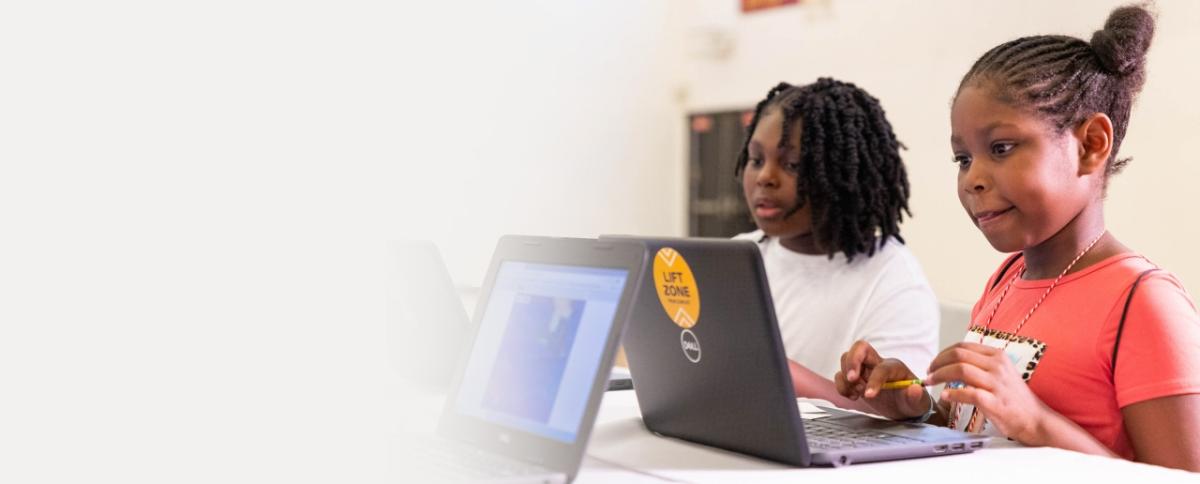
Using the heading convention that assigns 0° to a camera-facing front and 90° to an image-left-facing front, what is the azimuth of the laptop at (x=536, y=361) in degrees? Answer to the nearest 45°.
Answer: approximately 45°

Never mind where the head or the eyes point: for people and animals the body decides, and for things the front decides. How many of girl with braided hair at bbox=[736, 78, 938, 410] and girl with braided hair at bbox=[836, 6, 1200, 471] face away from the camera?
0

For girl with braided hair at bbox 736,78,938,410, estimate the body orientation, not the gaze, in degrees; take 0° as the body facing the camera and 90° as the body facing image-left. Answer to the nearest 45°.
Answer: approximately 45°

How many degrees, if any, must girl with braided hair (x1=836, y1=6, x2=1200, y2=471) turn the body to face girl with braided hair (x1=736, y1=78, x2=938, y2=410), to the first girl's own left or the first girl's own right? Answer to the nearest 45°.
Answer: approximately 90° to the first girl's own right

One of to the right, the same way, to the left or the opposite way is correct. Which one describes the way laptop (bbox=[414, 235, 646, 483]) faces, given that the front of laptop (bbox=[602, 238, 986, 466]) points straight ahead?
the opposite way

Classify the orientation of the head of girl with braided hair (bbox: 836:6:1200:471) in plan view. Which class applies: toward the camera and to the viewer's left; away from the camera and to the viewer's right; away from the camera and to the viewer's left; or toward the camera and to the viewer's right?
toward the camera and to the viewer's left

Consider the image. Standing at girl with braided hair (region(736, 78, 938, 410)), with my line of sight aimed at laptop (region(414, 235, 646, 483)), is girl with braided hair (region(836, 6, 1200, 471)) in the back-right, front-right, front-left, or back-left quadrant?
front-left

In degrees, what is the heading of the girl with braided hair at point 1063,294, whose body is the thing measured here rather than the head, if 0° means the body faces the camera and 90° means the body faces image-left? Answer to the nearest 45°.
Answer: approximately 45°

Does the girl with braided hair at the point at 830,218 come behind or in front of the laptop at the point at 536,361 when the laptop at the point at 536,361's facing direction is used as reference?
behind

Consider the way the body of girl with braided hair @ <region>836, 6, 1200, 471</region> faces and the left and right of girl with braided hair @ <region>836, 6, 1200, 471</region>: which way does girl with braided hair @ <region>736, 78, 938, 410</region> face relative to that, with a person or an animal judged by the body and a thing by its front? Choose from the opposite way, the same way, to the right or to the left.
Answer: the same way

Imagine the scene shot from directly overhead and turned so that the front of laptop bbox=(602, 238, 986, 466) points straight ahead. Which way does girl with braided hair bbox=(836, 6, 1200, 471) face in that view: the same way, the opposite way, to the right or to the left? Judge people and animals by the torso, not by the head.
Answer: the opposite way

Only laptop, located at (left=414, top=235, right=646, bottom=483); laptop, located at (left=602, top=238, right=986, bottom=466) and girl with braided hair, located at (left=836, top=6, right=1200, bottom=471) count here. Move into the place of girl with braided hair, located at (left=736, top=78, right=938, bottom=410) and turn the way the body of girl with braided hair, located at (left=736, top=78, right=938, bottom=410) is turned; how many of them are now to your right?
0

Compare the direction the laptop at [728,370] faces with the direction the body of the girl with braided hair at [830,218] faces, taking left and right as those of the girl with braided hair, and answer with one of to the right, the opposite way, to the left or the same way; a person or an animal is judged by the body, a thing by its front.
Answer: the opposite way

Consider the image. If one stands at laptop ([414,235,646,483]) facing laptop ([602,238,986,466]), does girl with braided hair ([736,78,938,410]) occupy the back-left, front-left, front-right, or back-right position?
front-left

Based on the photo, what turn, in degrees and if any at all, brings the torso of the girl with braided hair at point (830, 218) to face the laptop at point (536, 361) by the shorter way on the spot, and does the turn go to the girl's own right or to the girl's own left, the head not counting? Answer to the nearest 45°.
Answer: approximately 45° to the girl's own left

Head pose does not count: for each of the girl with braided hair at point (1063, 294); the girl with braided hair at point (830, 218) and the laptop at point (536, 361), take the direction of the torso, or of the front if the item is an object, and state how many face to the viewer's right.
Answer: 0
